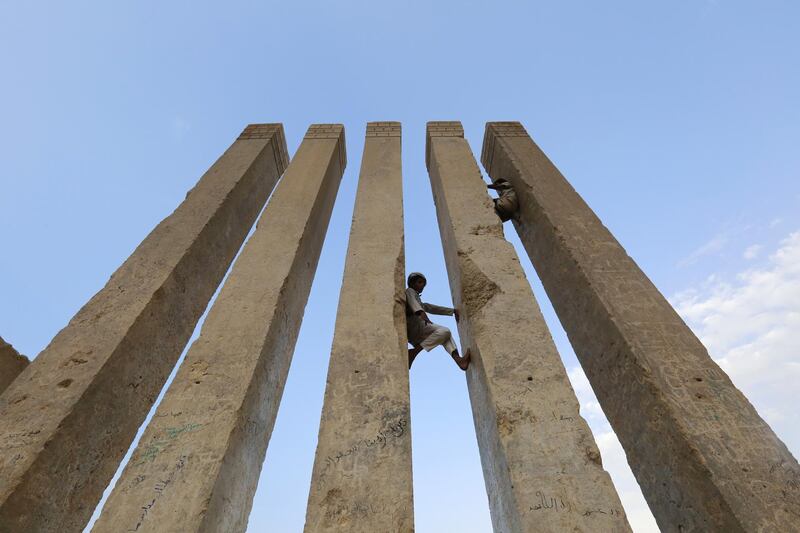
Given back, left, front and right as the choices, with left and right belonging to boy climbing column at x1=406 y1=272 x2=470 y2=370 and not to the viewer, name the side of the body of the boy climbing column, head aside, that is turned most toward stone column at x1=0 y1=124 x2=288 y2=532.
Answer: back

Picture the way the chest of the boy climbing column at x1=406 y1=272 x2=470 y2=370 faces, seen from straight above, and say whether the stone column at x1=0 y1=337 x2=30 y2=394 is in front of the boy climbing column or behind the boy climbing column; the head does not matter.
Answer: behind

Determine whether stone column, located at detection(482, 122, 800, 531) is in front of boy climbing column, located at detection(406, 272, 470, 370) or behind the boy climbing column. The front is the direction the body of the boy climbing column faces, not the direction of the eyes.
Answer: in front

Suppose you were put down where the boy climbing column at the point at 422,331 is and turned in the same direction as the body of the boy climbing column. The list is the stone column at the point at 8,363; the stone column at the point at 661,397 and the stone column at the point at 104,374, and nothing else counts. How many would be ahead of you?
1

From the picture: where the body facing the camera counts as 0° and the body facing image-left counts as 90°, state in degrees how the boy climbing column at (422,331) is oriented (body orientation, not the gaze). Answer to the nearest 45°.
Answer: approximately 270°
